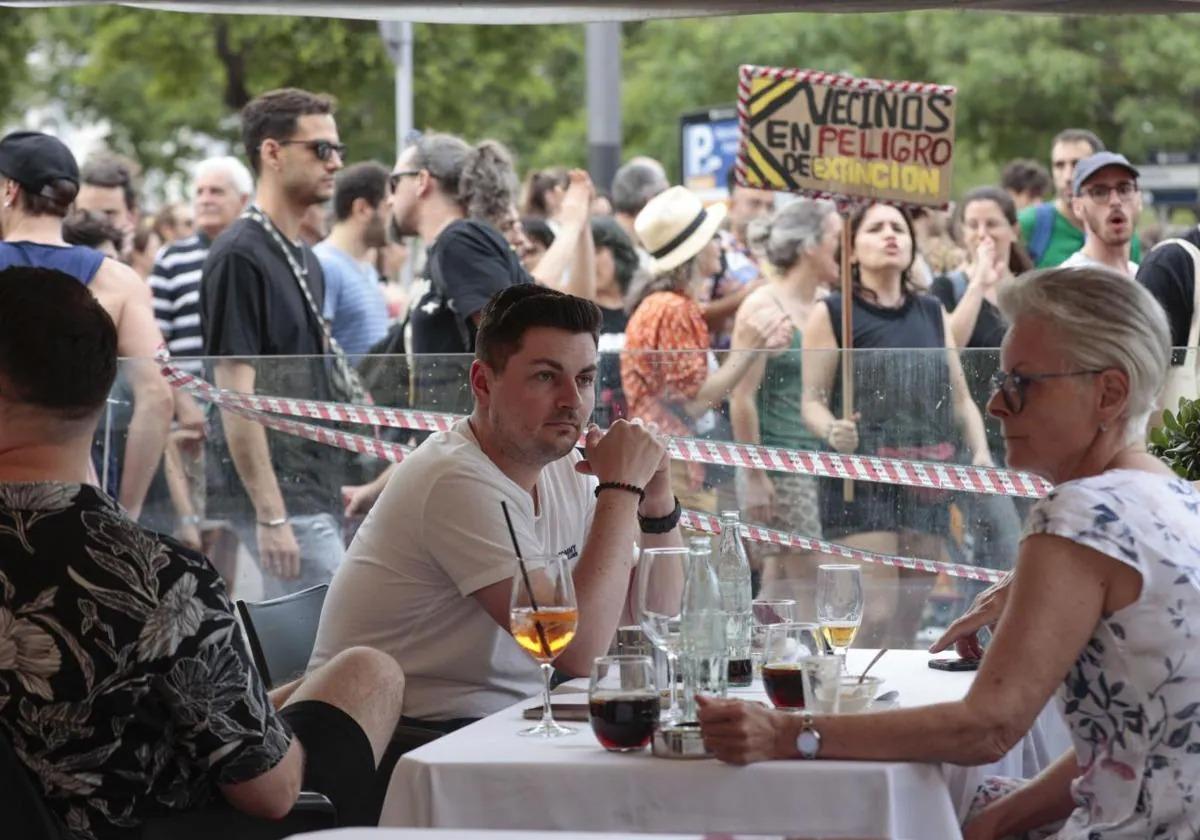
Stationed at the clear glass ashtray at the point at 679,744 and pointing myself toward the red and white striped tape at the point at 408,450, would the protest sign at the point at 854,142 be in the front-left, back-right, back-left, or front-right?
front-right

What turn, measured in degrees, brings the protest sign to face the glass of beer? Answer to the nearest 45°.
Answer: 0° — it already faces it

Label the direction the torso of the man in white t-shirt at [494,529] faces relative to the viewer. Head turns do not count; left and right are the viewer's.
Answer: facing the viewer and to the right of the viewer

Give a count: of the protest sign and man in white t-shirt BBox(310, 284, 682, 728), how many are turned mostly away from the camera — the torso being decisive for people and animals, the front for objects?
0

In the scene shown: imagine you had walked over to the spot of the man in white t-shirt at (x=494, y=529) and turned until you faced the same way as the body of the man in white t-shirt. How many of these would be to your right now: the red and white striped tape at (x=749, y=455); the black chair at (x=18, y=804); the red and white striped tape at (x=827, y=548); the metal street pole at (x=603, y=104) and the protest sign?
1

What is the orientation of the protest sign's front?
toward the camera

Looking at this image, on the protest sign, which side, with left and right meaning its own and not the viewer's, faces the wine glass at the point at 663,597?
front

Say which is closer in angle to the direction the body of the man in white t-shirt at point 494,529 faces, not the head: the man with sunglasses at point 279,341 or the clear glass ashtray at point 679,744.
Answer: the clear glass ashtray

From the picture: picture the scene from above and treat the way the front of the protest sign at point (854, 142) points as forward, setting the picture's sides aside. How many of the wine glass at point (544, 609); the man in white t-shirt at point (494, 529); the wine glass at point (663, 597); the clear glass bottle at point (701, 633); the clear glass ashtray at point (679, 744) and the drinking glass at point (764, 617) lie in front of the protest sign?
6

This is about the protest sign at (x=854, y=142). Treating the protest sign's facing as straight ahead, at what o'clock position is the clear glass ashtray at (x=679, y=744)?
The clear glass ashtray is roughly at 12 o'clock from the protest sign.

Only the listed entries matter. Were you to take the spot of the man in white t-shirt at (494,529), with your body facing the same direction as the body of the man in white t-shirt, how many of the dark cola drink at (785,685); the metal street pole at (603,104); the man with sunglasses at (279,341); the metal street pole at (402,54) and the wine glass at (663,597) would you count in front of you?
2

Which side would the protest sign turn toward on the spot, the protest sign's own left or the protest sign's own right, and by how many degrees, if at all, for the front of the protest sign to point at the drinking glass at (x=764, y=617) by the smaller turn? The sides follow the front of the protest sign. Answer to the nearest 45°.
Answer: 0° — it already faces it

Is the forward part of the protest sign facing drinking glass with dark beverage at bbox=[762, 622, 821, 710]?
yes

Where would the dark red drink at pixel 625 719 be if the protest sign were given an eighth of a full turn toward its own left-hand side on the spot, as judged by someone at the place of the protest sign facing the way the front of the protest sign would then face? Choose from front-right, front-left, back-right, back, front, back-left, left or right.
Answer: front-right

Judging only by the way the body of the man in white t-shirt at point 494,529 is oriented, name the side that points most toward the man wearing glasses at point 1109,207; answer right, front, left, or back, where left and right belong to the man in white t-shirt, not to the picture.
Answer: left

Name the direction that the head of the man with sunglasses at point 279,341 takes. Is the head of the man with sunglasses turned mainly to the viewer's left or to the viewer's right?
to the viewer's right
